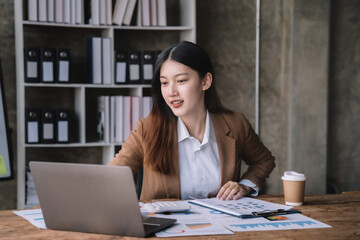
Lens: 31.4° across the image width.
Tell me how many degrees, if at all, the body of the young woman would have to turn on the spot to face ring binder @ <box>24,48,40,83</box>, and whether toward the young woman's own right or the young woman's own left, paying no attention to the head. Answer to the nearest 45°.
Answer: approximately 135° to the young woman's own right

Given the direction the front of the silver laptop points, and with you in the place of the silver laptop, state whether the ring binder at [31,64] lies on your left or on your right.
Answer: on your left

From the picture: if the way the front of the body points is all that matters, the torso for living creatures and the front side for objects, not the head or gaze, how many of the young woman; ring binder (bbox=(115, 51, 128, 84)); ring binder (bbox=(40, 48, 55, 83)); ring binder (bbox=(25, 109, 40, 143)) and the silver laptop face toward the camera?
4

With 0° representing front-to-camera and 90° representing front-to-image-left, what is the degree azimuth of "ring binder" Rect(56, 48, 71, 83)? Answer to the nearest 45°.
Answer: approximately 0°

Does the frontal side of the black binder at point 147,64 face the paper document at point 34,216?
yes

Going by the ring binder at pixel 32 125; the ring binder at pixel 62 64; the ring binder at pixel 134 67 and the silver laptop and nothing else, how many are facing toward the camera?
3
